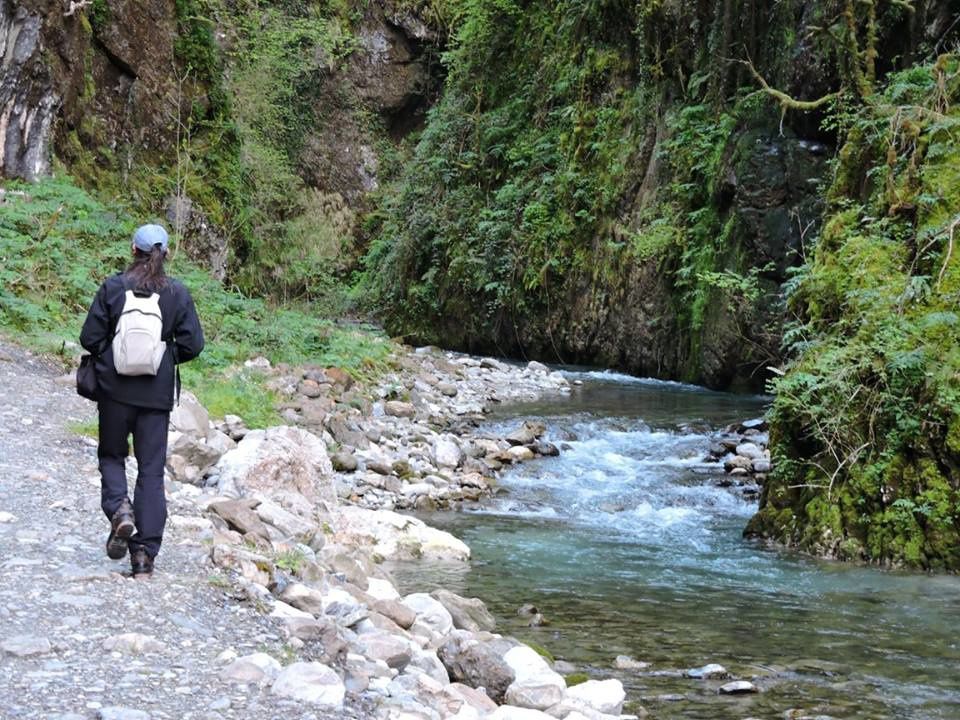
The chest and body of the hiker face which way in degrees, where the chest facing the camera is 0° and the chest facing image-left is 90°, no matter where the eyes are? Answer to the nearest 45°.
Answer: approximately 180°

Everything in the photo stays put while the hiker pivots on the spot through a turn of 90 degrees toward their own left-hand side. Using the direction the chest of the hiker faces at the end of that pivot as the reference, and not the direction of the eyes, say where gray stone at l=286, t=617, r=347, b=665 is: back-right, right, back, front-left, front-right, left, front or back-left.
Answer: back-left

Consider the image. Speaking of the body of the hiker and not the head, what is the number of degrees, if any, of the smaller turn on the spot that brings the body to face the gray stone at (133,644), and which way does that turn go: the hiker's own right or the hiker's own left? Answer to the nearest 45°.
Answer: approximately 180°

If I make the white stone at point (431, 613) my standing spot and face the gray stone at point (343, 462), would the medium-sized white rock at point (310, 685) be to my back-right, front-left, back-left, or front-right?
back-left

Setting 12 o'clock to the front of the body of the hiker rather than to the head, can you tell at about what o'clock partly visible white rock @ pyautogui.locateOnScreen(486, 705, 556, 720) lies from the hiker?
The partly visible white rock is roughly at 4 o'clock from the hiker.

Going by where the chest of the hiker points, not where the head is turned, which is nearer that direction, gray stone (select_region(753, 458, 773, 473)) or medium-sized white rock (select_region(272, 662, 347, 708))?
the gray stone

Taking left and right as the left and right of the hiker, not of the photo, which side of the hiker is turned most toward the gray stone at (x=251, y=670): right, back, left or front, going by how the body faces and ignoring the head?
back

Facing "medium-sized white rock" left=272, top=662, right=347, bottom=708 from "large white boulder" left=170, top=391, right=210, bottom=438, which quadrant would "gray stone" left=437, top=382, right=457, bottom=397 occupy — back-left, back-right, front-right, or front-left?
back-left
